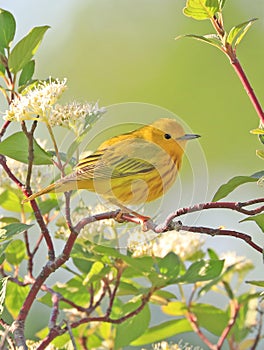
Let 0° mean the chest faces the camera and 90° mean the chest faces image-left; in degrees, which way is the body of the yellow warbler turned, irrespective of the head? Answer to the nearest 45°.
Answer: approximately 270°
